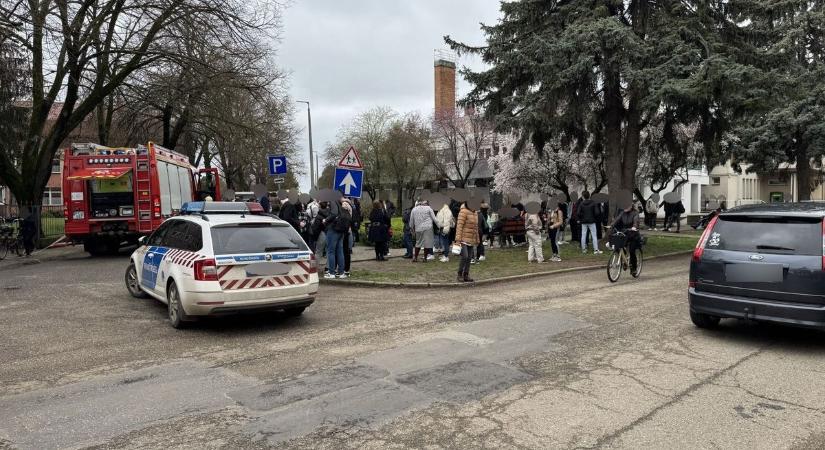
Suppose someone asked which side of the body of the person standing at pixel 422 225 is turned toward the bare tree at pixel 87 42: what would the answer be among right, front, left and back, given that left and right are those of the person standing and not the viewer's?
left

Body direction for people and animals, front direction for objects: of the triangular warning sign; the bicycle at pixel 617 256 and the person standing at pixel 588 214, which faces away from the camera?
the person standing

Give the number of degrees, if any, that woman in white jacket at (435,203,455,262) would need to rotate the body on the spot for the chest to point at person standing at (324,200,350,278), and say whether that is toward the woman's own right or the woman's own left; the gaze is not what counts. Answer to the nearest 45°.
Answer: approximately 135° to the woman's own left

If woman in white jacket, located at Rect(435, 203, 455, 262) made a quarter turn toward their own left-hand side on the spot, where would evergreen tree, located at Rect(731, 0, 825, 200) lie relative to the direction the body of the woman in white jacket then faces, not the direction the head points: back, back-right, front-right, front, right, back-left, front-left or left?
back-right

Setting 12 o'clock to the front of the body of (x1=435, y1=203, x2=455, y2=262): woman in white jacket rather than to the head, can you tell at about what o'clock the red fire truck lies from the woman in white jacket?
The red fire truck is roughly at 9 o'clock from the woman in white jacket.

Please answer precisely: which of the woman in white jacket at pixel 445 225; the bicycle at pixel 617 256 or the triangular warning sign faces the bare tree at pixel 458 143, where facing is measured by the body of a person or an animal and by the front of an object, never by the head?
the woman in white jacket

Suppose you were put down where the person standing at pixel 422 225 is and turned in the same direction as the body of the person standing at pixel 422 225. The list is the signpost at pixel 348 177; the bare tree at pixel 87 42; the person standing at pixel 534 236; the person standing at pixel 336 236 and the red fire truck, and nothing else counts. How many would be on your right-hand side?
1

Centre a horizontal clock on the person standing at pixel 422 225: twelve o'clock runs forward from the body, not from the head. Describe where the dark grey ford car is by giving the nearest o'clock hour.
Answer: The dark grey ford car is roughly at 5 o'clock from the person standing.

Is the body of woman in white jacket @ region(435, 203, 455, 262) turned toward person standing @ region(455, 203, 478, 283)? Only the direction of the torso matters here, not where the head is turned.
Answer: no

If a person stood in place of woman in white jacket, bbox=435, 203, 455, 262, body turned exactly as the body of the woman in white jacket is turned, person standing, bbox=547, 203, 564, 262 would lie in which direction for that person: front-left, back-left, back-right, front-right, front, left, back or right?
right

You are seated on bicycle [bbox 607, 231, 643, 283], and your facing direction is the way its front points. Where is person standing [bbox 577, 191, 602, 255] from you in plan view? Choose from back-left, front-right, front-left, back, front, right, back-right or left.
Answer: back-right

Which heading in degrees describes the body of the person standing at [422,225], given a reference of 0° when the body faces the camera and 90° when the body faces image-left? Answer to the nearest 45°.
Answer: approximately 180°

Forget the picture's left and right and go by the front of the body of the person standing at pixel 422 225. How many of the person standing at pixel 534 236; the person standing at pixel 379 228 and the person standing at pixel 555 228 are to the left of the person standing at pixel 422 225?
1

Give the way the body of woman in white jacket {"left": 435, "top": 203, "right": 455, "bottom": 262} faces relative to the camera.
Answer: away from the camera

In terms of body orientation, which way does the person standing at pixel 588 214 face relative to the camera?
away from the camera

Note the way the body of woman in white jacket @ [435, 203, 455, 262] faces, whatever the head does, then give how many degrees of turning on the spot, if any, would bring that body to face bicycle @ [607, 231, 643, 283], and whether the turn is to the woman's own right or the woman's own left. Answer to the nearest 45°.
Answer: approximately 135° to the woman's own right
